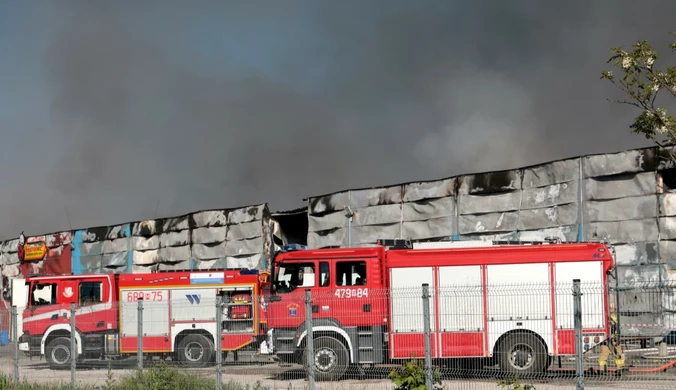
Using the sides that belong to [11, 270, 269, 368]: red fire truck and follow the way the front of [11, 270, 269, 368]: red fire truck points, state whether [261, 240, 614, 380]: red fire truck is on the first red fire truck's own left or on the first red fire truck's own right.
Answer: on the first red fire truck's own left

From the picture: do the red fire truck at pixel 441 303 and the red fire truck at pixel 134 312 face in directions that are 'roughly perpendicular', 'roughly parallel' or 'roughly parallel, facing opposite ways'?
roughly parallel

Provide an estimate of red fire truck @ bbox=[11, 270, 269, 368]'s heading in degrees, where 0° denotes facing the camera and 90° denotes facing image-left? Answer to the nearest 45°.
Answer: approximately 90°

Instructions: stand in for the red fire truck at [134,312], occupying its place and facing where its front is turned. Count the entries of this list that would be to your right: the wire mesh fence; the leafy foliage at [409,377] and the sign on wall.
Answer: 1

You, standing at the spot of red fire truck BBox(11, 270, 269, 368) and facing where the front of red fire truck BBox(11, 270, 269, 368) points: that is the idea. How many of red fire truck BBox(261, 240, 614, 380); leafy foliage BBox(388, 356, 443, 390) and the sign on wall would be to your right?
1

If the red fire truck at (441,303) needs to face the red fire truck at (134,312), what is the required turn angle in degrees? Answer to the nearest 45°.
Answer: approximately 45° to its right

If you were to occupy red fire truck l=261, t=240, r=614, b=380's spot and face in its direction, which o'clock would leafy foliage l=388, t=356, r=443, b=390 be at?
The leafy foliage is roughly at 9 o'clock from the red fire truck.

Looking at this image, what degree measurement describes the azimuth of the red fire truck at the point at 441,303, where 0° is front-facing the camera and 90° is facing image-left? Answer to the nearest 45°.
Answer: approximately 90°

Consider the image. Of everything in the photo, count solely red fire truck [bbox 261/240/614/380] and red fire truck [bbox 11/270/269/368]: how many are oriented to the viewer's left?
2
